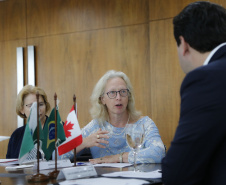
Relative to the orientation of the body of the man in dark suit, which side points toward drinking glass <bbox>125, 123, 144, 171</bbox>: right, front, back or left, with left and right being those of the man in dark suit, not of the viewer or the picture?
front

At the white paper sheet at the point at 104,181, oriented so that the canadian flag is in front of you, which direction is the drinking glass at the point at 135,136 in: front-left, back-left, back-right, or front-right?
front-right

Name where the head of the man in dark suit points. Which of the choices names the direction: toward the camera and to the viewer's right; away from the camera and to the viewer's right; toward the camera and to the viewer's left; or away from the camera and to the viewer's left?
away from the camera and to the viewer's left

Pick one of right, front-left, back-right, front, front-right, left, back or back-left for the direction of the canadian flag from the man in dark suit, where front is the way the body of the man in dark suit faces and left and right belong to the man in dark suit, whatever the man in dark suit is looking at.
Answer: front

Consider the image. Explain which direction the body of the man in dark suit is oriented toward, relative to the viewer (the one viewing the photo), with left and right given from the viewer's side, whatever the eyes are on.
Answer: facing away from the viewer and to the left of the viewer
